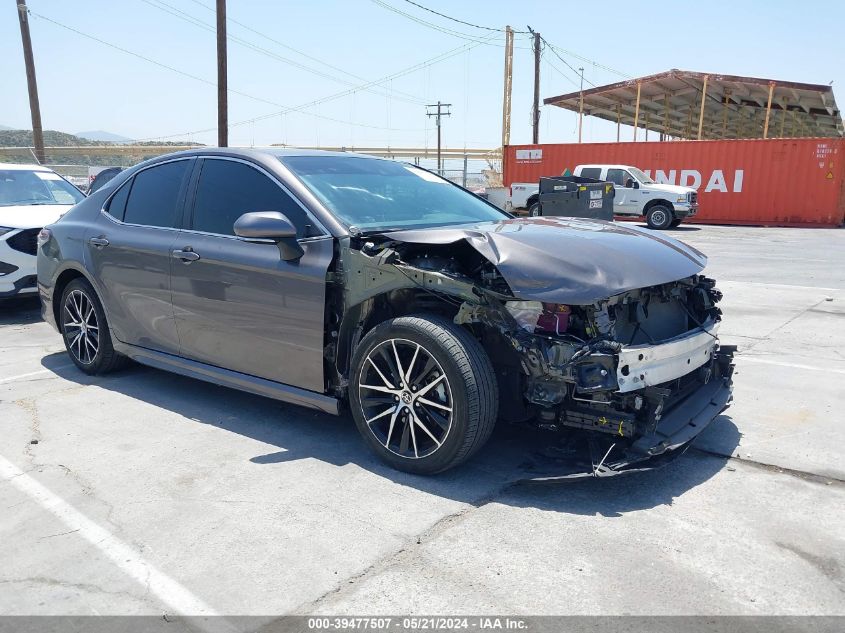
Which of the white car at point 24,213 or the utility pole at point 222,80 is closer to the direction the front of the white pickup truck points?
the white car

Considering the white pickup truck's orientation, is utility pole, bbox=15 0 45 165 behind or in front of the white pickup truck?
behind

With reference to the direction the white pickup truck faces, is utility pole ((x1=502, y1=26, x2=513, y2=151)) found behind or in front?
behind

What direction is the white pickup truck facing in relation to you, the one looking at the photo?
facing the viewer and to the right of the viewer

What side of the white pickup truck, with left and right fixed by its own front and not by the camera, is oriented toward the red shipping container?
left

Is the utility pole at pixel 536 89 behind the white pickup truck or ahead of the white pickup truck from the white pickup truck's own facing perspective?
behind

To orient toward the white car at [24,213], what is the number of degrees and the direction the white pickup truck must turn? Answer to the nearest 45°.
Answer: approximately 90° to its right

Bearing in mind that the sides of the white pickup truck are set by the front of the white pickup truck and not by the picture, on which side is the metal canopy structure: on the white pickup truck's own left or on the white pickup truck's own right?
on the white pickup truck's own left
